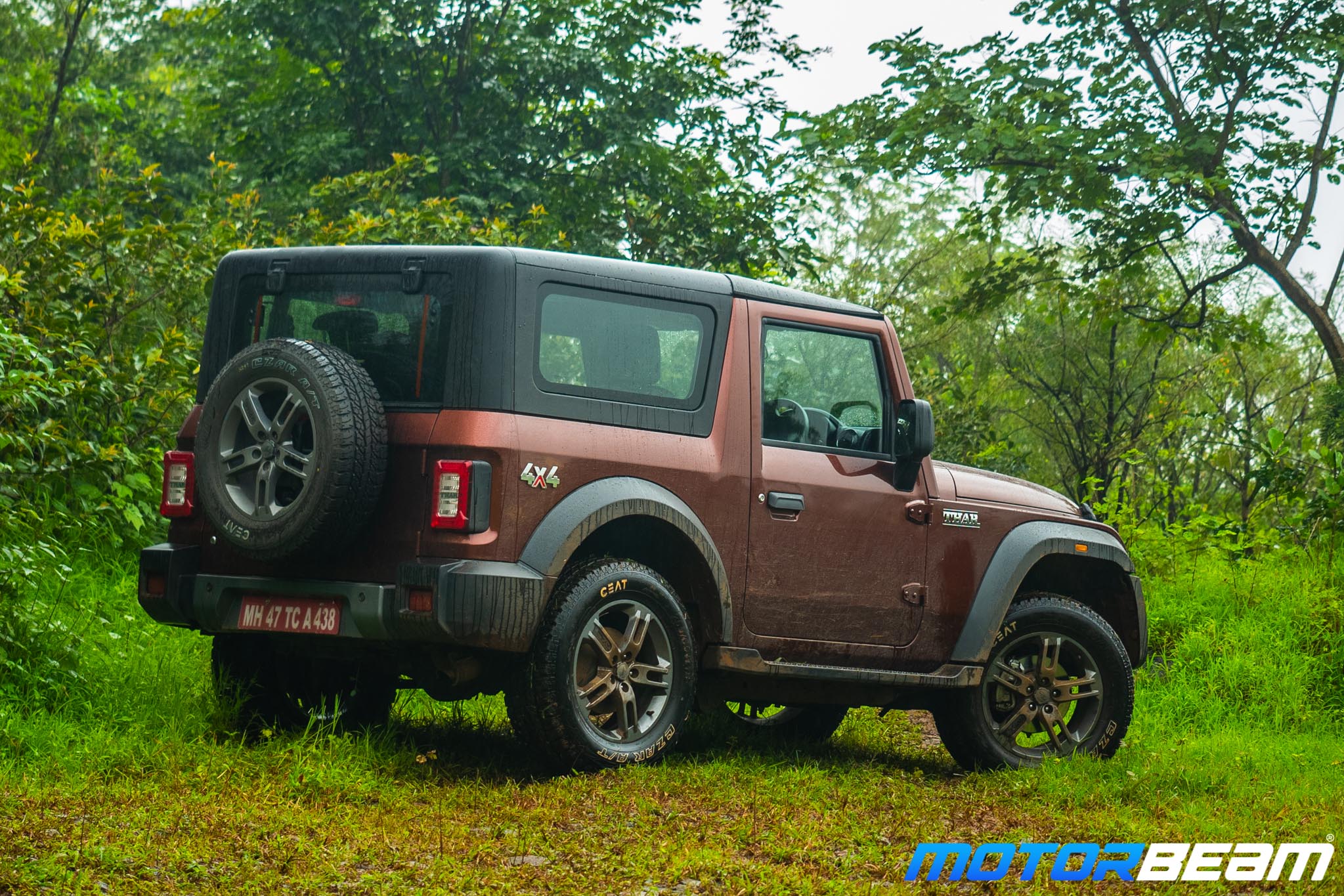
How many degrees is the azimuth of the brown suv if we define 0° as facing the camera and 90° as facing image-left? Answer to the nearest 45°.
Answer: approximately 225°
